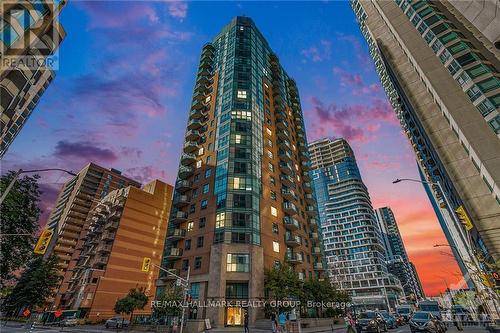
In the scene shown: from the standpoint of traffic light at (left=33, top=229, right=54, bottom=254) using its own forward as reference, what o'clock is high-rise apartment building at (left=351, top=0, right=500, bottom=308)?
The high-rise apartment building is roughly at 10 o'clock from the traffic light.

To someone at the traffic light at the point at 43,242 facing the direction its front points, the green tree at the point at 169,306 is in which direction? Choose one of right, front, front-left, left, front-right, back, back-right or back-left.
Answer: back-left

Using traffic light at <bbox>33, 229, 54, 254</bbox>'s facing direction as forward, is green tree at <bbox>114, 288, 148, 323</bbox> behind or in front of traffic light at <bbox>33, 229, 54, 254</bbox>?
behind

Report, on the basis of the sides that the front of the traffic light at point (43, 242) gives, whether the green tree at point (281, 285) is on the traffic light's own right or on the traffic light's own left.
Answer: on the traffic light's own left

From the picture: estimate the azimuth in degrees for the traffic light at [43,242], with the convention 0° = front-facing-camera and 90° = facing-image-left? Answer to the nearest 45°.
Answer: approximately 0°

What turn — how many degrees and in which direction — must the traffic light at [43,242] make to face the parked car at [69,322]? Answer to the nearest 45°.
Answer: approximately 180°

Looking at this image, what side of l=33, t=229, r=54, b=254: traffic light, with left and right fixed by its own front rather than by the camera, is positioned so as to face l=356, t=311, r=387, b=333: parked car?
left
